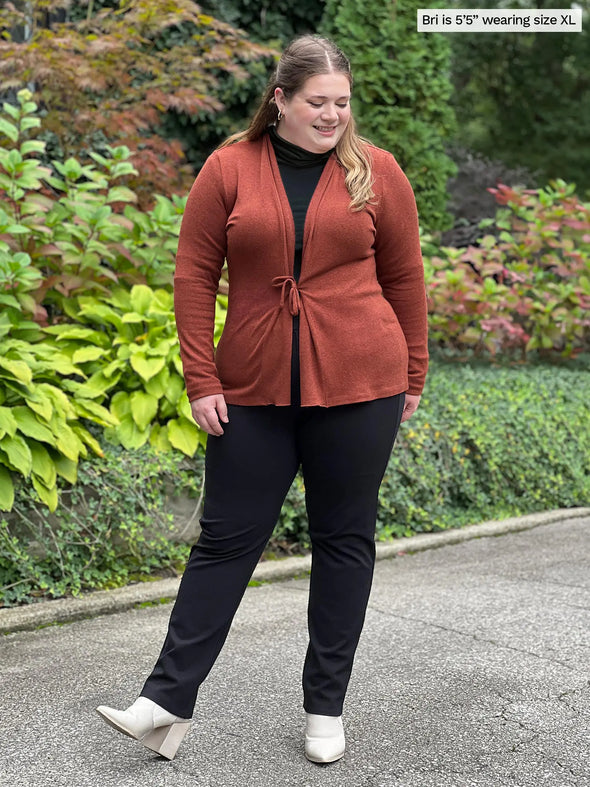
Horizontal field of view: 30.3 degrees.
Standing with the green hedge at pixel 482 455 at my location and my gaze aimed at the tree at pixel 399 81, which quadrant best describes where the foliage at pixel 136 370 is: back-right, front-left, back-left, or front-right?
back-left

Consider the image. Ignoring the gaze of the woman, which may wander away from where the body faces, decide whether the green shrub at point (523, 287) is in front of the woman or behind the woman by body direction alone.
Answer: behind

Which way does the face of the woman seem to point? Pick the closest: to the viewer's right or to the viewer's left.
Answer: to the viewer's right

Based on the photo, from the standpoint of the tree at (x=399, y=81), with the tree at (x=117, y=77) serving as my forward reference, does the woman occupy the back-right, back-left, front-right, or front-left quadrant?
front-left

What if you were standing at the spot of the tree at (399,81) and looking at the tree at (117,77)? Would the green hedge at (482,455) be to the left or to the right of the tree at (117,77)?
left

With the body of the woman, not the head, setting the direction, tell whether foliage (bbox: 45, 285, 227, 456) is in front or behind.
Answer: behind

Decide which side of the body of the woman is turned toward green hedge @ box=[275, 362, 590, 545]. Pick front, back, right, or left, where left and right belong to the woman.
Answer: back

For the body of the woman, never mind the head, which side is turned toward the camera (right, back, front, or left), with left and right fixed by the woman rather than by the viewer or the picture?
front

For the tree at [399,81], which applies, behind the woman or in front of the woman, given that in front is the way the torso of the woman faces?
behind

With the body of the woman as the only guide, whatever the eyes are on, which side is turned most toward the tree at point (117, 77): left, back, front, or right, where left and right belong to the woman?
back
